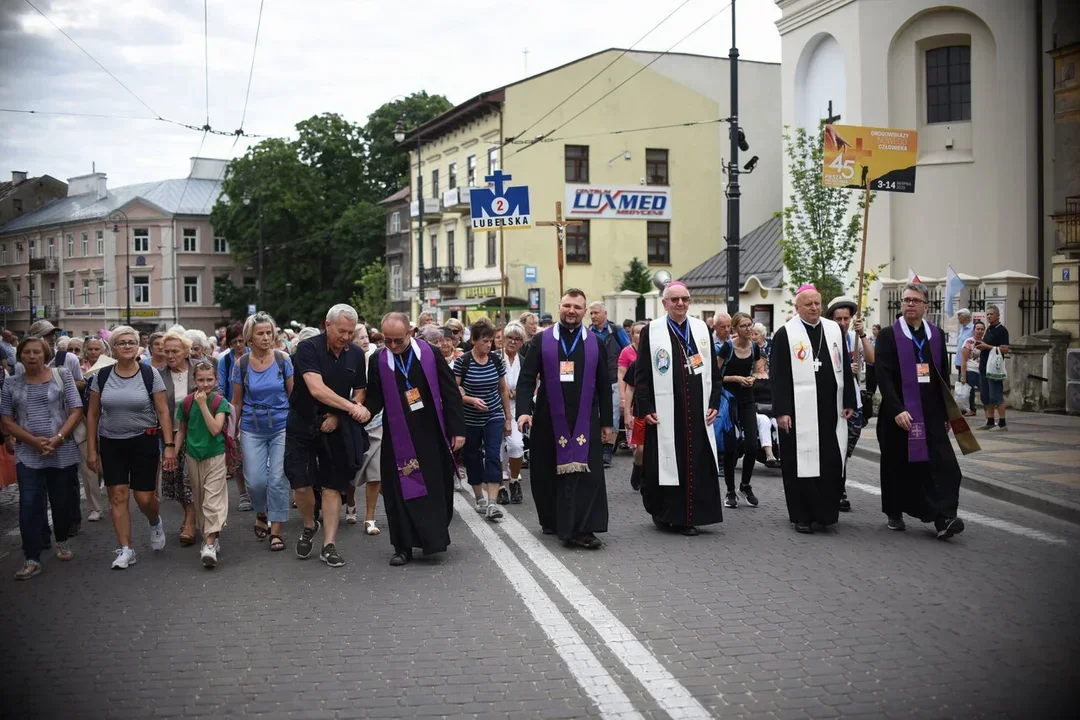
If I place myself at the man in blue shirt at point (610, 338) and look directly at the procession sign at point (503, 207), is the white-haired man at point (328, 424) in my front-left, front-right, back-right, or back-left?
back-left

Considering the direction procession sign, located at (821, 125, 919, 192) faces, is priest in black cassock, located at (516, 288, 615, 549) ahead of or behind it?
ahead

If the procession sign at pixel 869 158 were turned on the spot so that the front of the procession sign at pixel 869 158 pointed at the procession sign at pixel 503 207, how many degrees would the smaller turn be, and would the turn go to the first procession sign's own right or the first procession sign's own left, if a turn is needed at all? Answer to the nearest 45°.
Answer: approximately 90° to the first procession sign's own right

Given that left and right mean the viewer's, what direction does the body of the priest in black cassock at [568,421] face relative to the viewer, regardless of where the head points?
facing the viewer

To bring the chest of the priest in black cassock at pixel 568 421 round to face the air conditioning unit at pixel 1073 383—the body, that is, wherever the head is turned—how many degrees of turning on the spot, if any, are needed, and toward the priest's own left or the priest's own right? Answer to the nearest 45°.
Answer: approximately 135° to the priest's own left

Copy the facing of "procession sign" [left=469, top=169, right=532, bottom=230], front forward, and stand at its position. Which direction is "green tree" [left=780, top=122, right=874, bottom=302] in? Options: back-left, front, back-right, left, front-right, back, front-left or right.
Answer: left

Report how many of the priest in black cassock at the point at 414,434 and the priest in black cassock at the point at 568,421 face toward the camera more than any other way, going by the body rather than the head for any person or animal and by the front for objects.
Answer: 2

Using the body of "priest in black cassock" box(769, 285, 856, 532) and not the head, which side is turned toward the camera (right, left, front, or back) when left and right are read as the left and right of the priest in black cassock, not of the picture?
front

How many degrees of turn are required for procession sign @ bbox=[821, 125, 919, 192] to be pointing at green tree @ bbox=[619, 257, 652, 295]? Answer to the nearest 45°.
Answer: approximately 180°

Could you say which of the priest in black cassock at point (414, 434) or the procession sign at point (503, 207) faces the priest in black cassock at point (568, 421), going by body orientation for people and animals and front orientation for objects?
the procession sign

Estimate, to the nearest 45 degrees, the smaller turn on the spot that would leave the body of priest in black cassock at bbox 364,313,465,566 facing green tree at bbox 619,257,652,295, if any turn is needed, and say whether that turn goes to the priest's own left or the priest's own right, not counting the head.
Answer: approximately 180°

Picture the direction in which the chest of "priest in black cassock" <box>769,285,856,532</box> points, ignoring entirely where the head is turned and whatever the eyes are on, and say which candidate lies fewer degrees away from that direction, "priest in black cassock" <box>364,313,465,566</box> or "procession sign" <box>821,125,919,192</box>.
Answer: the priest in black cassock

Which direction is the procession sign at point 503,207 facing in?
toward the camera

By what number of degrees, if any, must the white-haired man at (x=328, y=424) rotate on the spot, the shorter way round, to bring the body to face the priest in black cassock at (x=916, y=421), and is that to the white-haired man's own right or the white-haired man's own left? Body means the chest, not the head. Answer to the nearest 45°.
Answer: approximately 45° to the white-haired man's own left

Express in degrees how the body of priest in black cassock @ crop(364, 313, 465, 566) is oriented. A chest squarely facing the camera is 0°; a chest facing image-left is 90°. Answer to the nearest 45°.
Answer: approximately 0°

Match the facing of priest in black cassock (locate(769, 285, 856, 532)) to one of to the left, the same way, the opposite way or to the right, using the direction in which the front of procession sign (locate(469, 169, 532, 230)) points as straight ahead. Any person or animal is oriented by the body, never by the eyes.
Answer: the same way

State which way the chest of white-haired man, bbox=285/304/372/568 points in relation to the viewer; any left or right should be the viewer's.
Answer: facing the viewer and to the right of the viewer

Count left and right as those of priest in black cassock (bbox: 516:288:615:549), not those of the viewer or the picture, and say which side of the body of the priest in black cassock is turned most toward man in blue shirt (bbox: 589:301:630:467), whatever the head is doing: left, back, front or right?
back

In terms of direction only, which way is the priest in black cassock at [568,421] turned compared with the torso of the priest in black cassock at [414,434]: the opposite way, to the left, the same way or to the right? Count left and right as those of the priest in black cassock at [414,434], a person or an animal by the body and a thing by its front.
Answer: the same way

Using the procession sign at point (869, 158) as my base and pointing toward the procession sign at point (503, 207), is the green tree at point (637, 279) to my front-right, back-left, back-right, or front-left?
front-right

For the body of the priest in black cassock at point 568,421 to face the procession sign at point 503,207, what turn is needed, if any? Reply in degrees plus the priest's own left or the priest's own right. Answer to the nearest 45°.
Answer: approximately 180°
